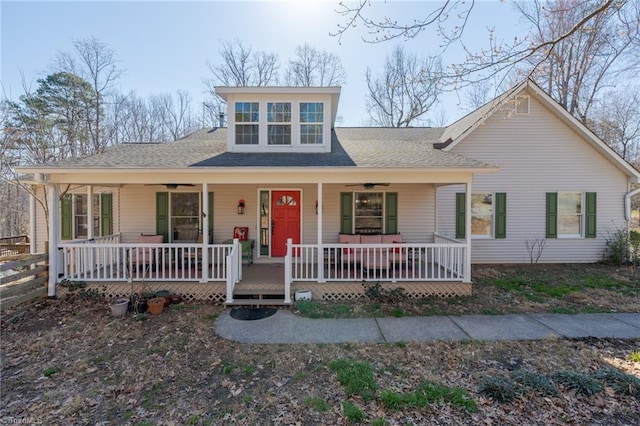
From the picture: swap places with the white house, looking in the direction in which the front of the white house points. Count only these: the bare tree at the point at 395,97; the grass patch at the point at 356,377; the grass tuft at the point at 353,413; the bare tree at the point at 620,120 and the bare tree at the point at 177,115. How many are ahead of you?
2

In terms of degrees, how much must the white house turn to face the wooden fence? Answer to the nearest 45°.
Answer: approximately 45° to its right

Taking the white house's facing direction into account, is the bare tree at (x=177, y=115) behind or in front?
behind

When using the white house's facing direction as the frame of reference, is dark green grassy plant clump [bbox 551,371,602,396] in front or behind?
in front

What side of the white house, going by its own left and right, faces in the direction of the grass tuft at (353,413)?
front

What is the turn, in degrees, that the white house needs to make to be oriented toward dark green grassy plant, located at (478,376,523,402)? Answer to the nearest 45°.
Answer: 0° — it already faces it

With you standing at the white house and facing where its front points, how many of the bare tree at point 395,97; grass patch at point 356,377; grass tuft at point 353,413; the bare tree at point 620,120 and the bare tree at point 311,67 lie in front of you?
2

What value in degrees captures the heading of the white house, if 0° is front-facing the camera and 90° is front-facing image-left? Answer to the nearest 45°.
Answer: approximately 0°

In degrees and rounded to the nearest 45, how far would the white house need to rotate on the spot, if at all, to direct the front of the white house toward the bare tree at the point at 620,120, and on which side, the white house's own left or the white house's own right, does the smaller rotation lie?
approximately 135° to the white house's own left

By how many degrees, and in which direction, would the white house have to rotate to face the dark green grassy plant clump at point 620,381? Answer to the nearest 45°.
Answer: approximately 45° to its left

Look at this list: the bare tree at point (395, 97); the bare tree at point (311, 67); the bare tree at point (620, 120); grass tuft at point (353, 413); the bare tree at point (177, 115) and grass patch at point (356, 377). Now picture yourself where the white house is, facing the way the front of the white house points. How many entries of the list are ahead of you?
2

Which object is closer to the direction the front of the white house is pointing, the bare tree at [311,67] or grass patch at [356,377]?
the grass patch

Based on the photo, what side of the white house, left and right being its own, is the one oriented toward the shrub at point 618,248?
left

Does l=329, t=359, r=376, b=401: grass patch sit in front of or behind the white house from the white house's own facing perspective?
in front

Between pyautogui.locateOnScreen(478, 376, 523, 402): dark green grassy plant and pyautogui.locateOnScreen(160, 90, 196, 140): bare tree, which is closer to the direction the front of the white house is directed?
the dark green grassy plant
